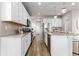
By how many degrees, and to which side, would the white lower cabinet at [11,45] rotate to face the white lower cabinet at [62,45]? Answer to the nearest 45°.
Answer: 0° — it already faces it

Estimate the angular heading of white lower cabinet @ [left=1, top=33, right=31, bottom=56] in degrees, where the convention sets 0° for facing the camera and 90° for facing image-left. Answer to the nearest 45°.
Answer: approximately 270°
